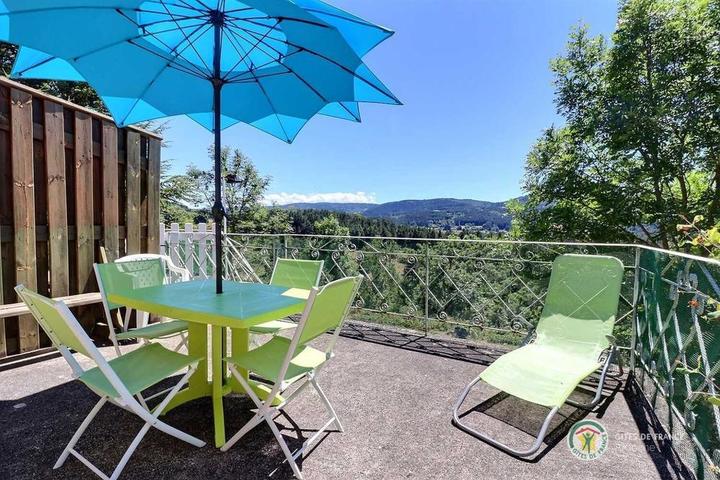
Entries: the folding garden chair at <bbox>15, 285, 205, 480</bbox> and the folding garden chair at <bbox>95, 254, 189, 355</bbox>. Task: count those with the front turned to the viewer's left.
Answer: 0

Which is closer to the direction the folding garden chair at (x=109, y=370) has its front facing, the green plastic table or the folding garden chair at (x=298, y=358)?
the green plastic table

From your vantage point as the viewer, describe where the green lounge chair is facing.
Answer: facing the viewer and to the left of the viewer

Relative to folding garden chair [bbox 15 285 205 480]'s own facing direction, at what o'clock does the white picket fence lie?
The white picket fence is roughly at 11 o'clock from the folding garden chair.

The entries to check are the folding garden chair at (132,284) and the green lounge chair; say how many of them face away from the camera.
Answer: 0

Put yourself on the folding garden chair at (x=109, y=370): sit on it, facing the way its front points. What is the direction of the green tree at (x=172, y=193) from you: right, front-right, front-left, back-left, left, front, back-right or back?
front-left

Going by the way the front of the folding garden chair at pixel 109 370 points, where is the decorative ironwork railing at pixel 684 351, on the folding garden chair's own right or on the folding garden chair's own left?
on the folding garden chair's own right

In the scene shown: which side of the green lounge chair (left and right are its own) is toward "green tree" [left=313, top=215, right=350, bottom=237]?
right

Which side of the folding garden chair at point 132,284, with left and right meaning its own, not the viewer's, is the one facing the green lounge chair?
front

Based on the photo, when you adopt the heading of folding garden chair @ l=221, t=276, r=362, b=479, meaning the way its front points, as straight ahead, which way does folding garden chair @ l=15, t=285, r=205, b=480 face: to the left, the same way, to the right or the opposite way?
to the right

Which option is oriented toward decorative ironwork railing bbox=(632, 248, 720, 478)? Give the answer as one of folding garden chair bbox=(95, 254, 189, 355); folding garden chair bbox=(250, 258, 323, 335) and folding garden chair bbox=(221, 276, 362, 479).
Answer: folding garden chair bbox=(95, 254, 189, 355)

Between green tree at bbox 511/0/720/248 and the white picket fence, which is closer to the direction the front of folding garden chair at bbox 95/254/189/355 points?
the green tree

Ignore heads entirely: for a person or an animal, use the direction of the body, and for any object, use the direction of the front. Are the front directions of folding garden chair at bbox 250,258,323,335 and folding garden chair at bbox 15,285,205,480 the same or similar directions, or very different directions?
very different directions

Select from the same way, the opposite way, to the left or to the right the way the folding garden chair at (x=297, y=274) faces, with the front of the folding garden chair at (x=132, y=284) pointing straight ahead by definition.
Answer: to the right

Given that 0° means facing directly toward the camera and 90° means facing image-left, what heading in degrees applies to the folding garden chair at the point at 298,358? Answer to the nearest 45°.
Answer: approximately 135°

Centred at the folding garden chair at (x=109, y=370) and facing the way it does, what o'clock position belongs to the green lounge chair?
The green lounge chair is roughly at 2 o'clock from the folding garden chair.

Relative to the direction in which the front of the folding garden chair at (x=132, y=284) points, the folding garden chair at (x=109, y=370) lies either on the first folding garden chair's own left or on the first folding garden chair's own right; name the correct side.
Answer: on the first folding garden chair's own right
